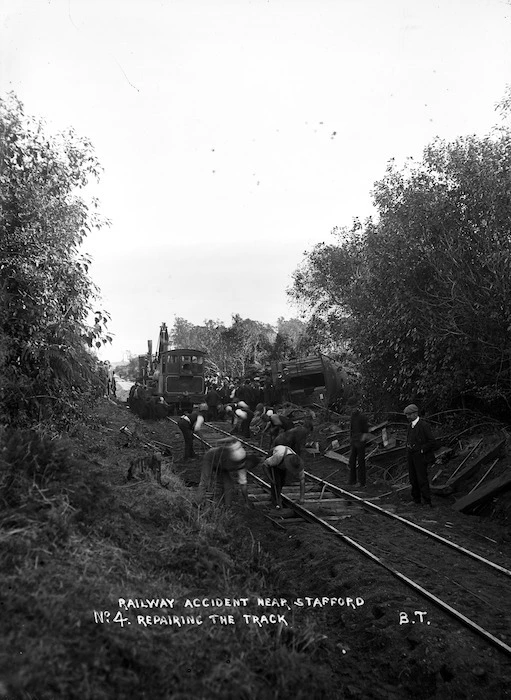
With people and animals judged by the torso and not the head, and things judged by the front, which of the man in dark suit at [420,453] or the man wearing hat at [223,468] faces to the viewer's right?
the man wearing hat

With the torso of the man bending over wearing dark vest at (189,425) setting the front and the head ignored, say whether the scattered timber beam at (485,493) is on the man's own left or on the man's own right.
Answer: on the man's own right

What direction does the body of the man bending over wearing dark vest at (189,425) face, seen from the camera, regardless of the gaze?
to the viewer's right

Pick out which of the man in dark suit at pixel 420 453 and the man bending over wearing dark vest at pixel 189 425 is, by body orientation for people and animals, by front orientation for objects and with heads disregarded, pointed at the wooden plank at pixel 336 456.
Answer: the man bending over wearing dark vest

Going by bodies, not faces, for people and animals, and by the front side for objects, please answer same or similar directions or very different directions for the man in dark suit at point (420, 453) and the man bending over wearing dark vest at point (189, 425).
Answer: very different directions

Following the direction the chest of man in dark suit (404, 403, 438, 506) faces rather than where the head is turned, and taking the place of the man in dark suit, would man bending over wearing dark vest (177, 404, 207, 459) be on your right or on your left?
on your right

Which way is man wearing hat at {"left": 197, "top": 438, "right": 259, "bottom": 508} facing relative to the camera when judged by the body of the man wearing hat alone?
to the viewer's right
